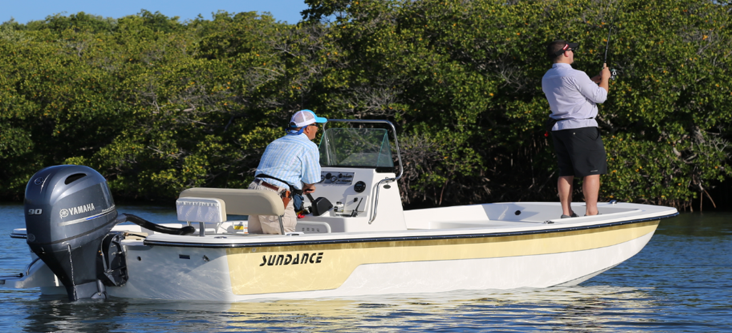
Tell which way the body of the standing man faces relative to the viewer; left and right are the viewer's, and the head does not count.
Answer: facing away from the viewer and to the right of the viewer

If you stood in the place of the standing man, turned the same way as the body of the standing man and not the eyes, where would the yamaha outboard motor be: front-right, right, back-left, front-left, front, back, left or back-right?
back

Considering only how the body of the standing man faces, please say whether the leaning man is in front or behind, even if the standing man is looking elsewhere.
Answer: behind

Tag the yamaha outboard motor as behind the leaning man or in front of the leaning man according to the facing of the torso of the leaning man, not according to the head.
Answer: behind

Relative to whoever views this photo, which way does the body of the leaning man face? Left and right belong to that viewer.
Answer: facing away from the viewer and to the right of the viewer

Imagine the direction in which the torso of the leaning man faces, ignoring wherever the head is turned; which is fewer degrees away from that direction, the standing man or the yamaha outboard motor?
the standing man

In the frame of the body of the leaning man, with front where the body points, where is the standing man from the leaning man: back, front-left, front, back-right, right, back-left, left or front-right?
front-right

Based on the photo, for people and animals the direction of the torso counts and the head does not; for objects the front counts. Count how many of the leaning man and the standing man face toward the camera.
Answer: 0
